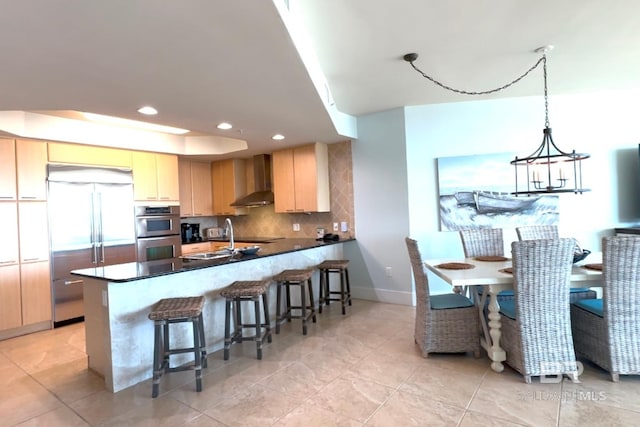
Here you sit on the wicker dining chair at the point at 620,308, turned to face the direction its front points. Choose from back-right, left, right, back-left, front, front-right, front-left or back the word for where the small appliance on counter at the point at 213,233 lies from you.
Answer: front-left

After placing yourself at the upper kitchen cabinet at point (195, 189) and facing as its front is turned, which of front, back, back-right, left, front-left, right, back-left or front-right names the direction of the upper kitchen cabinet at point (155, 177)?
right

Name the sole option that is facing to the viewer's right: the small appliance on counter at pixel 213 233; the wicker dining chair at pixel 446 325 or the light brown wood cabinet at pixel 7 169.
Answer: the wicker dining chair

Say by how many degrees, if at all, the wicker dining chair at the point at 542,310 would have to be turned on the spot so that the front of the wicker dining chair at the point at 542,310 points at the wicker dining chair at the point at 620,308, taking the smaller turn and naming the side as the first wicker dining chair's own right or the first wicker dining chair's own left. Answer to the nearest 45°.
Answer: approximately 90° to the first wicker dining chair's own right

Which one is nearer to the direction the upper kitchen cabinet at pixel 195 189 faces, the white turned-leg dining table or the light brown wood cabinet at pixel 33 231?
the white turned-leg dining table

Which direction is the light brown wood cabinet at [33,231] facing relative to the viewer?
toward the camera

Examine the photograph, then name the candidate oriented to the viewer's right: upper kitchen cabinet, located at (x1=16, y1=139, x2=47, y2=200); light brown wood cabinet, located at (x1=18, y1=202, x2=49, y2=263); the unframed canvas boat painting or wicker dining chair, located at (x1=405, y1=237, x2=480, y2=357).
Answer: the wicker dining chair

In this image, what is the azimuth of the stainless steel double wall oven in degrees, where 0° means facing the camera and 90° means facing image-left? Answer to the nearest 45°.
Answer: approximately 0°

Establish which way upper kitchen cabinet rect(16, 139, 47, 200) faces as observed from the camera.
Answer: facing the viewer

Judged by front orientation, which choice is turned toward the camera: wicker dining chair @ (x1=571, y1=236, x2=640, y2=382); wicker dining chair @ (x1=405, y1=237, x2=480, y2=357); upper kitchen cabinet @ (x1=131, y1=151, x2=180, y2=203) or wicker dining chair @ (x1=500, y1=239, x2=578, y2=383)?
the upper kitchen cabinet

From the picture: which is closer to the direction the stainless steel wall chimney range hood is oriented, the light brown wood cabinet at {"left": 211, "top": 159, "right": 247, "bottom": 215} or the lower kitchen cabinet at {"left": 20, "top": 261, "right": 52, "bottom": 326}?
the lower kitchen cabinet

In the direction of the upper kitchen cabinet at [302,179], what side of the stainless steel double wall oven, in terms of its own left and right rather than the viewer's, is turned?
left

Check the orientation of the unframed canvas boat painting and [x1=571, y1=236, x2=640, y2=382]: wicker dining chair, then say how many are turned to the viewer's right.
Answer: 0

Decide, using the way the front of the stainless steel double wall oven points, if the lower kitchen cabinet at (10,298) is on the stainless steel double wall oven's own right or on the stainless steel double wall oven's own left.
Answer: on the stainless steel double wall oven's own right

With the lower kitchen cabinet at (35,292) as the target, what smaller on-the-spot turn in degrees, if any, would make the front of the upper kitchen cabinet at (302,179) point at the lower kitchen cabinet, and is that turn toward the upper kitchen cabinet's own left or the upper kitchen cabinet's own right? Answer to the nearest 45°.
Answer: approximately 45° to the upper kitchen cabinet's own right

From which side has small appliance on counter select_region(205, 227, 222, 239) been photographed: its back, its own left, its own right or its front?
front

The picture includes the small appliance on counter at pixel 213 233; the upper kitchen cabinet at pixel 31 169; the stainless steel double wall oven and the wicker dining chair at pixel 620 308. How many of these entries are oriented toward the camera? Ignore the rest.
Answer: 3
